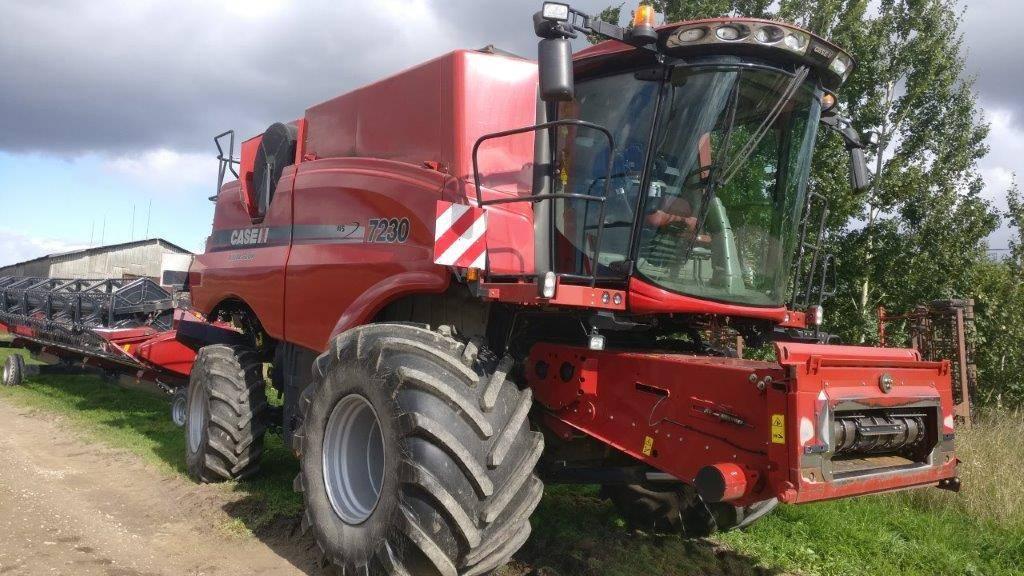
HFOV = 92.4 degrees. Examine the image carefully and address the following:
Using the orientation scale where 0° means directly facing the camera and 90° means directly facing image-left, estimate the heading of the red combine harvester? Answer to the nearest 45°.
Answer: approximately 315°
